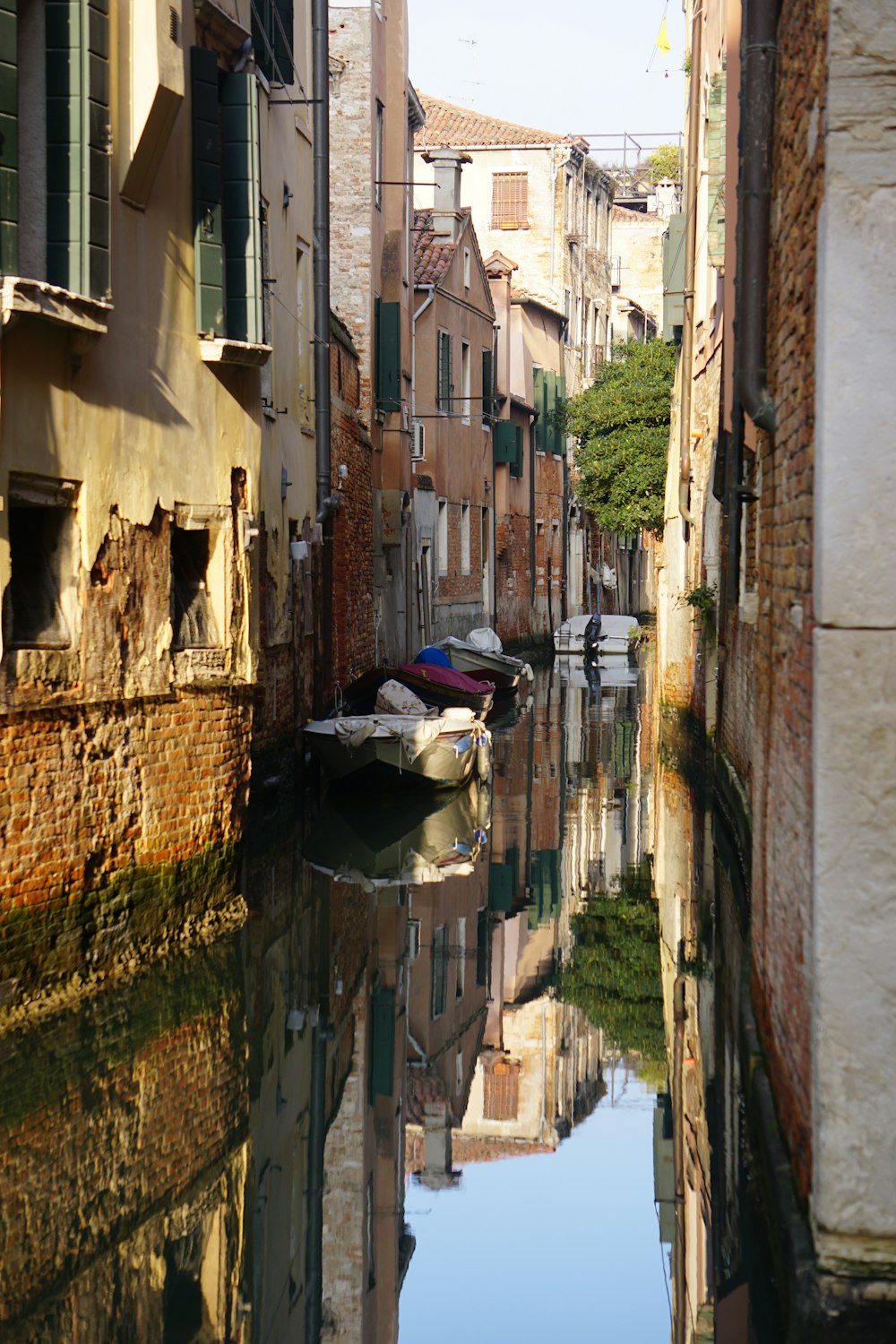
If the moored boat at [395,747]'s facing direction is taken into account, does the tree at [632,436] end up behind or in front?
behind

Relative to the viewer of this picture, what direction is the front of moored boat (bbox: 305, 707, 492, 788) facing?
facing the viewer

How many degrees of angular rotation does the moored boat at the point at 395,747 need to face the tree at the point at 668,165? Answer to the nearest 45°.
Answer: approximately 180°
